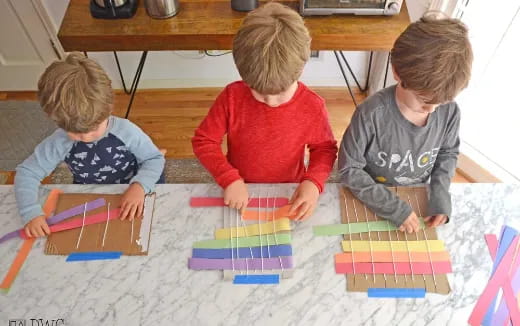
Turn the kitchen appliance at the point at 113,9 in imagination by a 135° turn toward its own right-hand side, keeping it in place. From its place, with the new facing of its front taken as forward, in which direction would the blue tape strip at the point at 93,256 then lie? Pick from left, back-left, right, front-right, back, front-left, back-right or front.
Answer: back-left

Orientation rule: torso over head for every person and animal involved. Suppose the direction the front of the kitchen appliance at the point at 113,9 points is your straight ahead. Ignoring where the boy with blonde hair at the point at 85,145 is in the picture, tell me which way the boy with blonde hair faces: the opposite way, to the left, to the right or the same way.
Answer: the same way

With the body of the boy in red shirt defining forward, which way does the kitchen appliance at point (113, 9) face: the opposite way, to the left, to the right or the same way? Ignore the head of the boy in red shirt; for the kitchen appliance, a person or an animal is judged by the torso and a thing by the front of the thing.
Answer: the same way

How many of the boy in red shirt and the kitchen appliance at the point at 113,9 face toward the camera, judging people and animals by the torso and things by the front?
2

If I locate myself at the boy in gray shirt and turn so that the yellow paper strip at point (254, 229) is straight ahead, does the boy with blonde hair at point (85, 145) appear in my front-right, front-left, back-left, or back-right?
front-right

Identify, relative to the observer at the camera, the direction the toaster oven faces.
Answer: facing the viewer

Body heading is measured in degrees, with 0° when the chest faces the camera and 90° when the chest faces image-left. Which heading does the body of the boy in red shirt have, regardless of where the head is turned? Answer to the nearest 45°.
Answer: approximately 0°

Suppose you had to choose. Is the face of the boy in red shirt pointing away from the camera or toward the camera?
toward the camera

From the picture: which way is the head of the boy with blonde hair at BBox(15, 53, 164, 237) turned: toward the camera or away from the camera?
toward the camera

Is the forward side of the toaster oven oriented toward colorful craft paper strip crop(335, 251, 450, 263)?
yes

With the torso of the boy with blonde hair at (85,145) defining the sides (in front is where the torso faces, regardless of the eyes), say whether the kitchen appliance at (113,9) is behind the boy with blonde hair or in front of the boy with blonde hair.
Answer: behind

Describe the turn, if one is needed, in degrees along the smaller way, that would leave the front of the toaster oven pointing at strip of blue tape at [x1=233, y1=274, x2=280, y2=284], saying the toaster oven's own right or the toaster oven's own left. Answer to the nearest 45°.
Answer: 0° — it already faces it

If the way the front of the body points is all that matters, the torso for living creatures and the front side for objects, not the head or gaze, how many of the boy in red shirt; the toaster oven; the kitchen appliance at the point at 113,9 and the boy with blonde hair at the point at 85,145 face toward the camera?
4

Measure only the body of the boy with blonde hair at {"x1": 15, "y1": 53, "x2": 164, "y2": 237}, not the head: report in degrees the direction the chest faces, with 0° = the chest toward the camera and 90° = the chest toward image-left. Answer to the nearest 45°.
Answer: approximately 0°

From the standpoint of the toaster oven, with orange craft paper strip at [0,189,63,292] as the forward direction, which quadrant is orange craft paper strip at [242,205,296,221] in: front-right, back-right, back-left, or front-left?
front-left

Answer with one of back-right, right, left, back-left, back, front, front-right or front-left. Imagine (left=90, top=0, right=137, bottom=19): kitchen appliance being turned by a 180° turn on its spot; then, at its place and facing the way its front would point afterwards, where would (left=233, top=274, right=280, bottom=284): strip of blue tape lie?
back

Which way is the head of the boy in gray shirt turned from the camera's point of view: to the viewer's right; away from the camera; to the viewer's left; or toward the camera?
toward the camera

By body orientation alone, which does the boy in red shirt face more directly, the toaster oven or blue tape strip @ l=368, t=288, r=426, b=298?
the blue tape strip
